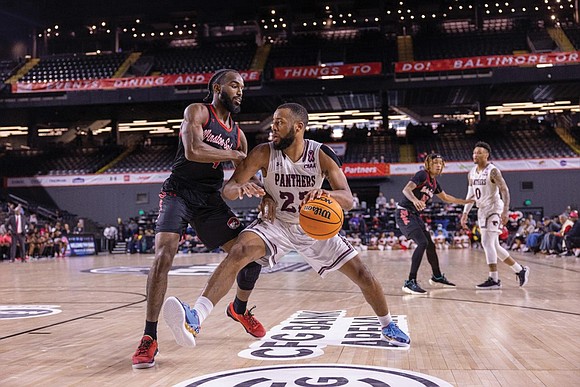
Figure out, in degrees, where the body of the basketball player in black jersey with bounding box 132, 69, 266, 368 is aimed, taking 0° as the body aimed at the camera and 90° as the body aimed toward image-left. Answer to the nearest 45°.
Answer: approximately 315°

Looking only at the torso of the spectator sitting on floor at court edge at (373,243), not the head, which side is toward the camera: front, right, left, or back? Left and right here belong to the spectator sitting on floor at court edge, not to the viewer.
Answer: front

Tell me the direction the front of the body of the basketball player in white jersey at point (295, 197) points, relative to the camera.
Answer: toward the camera

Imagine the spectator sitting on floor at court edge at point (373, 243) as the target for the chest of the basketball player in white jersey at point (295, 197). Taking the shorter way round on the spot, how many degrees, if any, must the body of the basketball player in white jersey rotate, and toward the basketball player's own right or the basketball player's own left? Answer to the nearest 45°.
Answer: approximately 180°

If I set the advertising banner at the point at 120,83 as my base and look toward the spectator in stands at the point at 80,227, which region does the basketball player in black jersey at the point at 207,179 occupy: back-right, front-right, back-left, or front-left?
front-left

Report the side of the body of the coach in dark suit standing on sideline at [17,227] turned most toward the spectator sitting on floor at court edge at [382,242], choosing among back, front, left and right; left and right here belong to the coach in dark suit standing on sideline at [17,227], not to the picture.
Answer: left

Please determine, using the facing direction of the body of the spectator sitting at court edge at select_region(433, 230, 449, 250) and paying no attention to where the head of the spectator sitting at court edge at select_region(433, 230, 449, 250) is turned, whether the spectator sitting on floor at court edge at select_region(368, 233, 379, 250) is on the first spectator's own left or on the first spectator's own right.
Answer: on the first spectator's own right

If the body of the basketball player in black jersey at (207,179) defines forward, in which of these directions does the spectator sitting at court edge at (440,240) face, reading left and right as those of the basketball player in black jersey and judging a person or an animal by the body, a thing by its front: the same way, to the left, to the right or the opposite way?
to the right

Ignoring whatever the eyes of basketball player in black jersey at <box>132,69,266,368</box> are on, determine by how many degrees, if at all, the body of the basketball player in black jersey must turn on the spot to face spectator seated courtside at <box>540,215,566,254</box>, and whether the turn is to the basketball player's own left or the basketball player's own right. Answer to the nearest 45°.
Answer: approximately 90° to the basketball player's own left

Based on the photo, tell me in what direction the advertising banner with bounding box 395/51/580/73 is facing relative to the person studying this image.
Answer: facing the viewer

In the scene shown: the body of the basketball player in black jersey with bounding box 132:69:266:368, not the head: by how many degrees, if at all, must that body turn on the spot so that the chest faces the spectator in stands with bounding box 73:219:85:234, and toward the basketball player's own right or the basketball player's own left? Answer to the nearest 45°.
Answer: approximately 135° to the basketball player's own left

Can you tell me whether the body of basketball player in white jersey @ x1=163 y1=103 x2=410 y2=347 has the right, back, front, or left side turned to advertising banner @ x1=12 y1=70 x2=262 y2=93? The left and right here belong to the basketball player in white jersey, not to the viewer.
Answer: back
